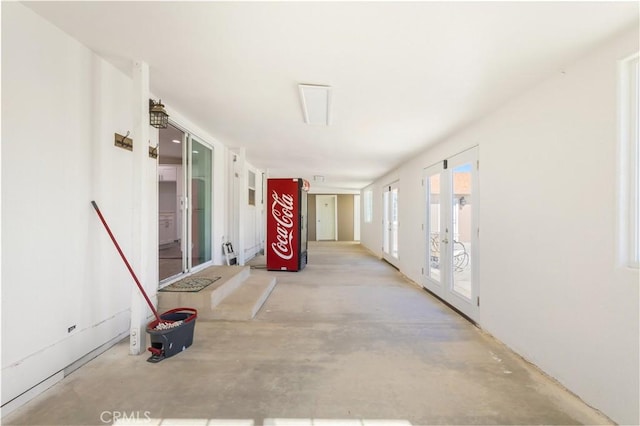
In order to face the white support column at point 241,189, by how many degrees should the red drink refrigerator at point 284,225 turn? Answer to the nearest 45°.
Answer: approximately 180°

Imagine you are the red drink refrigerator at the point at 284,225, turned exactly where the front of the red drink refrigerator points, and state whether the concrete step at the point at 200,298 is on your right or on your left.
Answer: on your right

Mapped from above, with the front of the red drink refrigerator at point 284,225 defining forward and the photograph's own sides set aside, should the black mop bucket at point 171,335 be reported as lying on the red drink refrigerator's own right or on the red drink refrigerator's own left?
on the red drink refrigerator's own right

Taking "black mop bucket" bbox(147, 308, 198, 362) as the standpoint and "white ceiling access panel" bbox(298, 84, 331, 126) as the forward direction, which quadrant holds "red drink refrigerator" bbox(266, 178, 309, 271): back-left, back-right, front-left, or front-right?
front-left
